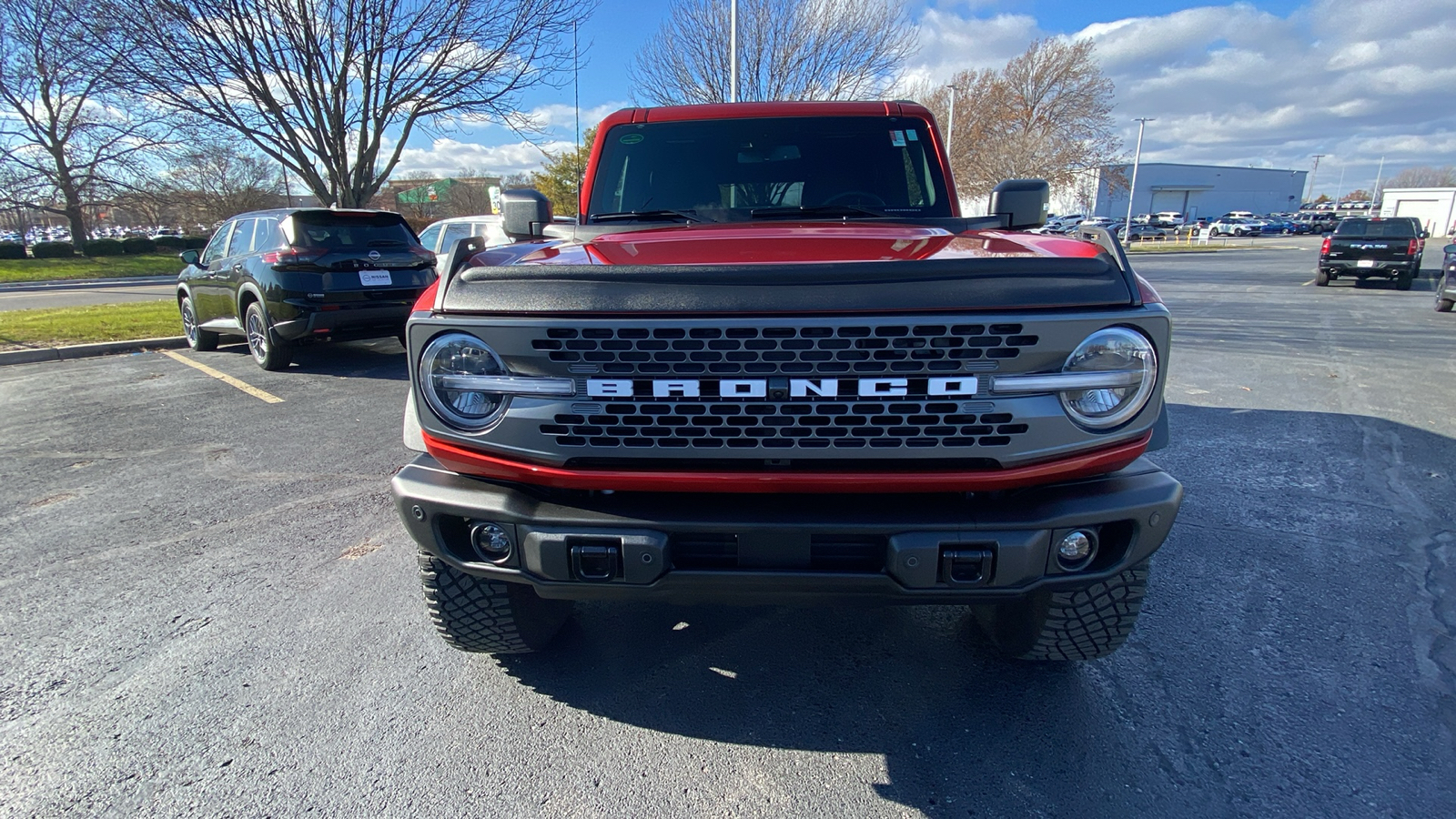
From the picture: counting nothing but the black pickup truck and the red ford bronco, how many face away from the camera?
1

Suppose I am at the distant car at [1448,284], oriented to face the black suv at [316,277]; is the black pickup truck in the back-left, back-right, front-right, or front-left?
back-right

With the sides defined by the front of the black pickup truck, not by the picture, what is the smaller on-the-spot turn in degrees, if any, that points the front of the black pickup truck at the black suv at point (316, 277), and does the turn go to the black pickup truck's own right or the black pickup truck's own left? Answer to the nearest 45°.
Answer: approximately 135° to the black pickup truck's own left

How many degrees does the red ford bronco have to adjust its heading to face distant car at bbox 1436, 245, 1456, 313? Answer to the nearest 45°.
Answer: approximately 135° to its left

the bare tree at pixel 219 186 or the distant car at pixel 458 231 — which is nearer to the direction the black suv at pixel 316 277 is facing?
the bare tree

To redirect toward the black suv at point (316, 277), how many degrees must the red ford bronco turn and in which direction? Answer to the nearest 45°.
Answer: approximately 135° to its right

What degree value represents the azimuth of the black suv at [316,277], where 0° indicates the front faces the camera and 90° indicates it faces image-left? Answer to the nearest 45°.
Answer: approximately 135°

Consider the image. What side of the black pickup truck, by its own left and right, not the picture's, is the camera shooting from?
back

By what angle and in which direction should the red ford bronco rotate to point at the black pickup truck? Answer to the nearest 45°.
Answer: approximately 135° to its left
